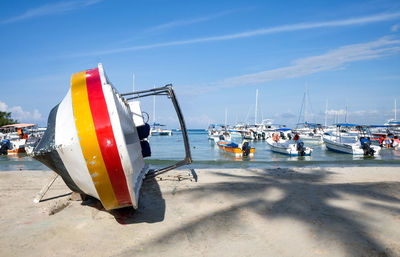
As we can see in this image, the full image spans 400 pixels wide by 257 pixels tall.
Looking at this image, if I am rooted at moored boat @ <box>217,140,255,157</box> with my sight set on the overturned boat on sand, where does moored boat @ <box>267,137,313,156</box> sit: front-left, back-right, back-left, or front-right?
back-left

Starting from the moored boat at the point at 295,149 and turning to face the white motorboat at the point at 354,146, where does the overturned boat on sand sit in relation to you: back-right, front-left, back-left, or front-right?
back-right

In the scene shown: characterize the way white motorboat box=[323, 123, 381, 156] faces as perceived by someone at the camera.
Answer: facing away from the viewer and to the left of the viewer

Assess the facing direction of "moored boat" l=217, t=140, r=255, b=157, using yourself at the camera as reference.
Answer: facing away from the viewer and to the left of the viewer

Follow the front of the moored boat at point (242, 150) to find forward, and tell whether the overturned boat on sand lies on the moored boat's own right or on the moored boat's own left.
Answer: on the moored boat's own left

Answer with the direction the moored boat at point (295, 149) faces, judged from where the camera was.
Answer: facing away from the viewer and to the left of the viewer

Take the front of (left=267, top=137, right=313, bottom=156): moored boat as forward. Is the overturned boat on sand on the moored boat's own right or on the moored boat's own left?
on the moored boat's own left

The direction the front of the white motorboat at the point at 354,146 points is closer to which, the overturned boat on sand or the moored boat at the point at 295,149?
the moored boat

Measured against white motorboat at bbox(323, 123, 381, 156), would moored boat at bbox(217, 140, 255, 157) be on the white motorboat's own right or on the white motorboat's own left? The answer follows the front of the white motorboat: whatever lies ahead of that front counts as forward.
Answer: on the white motorboat's own left
